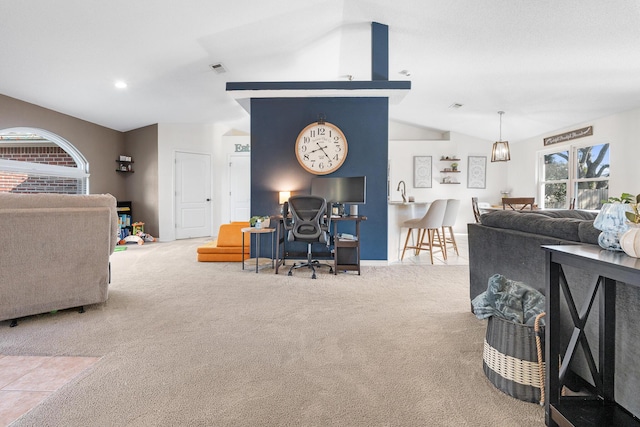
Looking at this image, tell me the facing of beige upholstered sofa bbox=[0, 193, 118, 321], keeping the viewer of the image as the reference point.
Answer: facing away from the viewer

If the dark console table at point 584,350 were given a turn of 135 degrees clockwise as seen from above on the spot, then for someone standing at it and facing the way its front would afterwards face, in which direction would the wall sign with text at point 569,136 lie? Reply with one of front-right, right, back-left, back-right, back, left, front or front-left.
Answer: front

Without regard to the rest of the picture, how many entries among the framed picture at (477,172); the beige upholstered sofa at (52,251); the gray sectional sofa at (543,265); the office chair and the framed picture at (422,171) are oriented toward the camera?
2

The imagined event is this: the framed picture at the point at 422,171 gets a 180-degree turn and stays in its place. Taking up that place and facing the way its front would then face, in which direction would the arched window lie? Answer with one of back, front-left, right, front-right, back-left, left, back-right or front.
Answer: back-left

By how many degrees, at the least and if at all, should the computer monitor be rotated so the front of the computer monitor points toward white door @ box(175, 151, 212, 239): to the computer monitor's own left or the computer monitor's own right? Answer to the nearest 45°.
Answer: approximately 135° to the computer monitor's own right

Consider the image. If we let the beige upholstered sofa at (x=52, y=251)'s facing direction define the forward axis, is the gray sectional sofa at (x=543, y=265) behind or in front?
behind

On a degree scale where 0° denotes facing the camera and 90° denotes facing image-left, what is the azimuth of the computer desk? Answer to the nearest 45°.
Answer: approximately 0°

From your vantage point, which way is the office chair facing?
away from the camera
